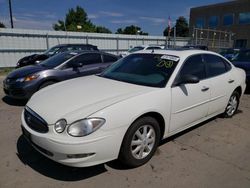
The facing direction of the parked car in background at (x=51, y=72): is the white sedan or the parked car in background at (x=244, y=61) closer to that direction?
the white sedan

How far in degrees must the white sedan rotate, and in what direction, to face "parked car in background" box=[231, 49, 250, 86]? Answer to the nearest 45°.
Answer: approximately 180°

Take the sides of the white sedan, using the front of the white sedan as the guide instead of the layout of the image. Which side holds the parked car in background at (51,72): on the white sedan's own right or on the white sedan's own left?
on the white sedan's own right

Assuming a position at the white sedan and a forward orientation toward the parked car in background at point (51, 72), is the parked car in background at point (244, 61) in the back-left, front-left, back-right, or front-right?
front-right

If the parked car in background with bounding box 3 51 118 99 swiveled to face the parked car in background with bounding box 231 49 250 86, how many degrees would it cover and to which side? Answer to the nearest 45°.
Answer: approximately 135° to its left

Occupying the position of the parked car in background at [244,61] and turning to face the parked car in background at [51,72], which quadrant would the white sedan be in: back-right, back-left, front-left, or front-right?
front-left

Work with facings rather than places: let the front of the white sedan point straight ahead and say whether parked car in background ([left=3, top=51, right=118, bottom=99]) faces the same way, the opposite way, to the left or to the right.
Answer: the same way

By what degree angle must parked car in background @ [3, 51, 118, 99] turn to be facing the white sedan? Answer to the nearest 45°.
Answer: approximately 45° to its left

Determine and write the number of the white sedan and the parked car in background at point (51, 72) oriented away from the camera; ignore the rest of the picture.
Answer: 0

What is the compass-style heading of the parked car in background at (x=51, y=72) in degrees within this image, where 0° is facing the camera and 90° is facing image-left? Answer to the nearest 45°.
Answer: approximately 45°

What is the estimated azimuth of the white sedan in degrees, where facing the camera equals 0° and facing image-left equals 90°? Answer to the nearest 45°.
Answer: approximately 45°
